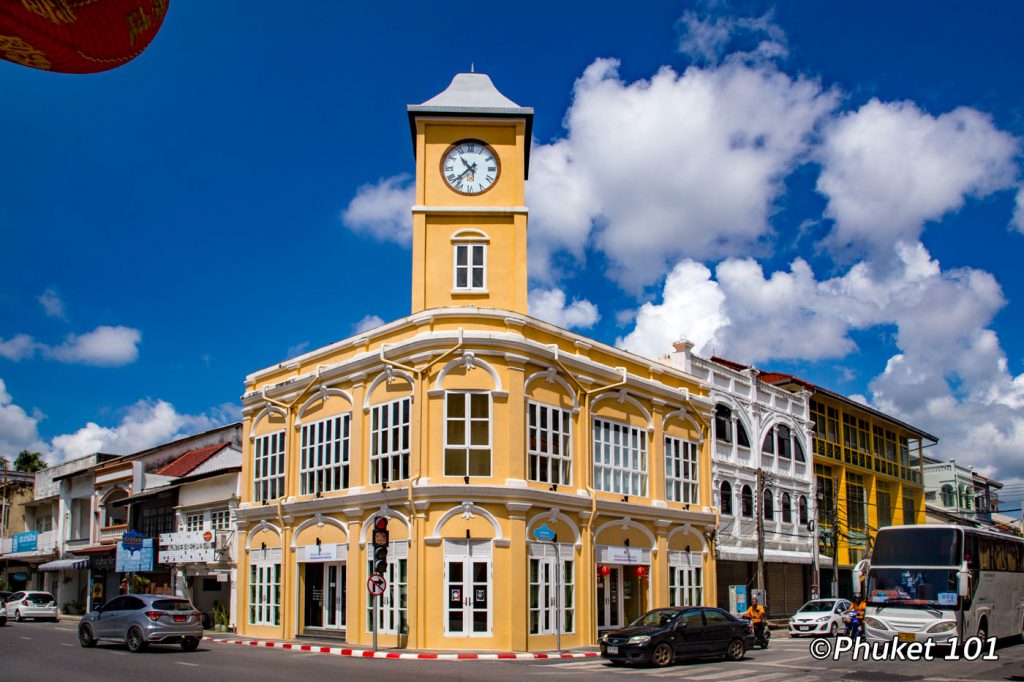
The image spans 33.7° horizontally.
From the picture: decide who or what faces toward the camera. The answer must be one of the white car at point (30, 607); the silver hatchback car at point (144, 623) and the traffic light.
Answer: the traffic light

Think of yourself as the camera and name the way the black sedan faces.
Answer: facing the viewer and to the left of the viewer

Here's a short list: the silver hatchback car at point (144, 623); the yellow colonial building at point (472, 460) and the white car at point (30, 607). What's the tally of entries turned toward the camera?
1

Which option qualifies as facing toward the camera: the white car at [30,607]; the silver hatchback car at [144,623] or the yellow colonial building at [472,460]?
the yellow colonial building

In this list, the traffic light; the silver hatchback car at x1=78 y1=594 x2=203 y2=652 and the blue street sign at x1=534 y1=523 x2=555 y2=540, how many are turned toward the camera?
2

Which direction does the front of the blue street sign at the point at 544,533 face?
toward the camera

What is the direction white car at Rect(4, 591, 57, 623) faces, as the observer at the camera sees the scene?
facing away from the viewer and to the left of the viewer

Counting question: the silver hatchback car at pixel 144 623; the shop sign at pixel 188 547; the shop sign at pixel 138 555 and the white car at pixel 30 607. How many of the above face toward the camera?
2

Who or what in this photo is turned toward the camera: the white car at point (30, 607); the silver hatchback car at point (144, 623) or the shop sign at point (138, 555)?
the shop sign

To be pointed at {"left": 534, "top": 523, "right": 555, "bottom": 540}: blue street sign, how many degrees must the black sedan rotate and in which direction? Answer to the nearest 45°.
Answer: approximately 90° to its right

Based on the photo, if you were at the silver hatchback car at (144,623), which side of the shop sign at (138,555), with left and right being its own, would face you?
front
